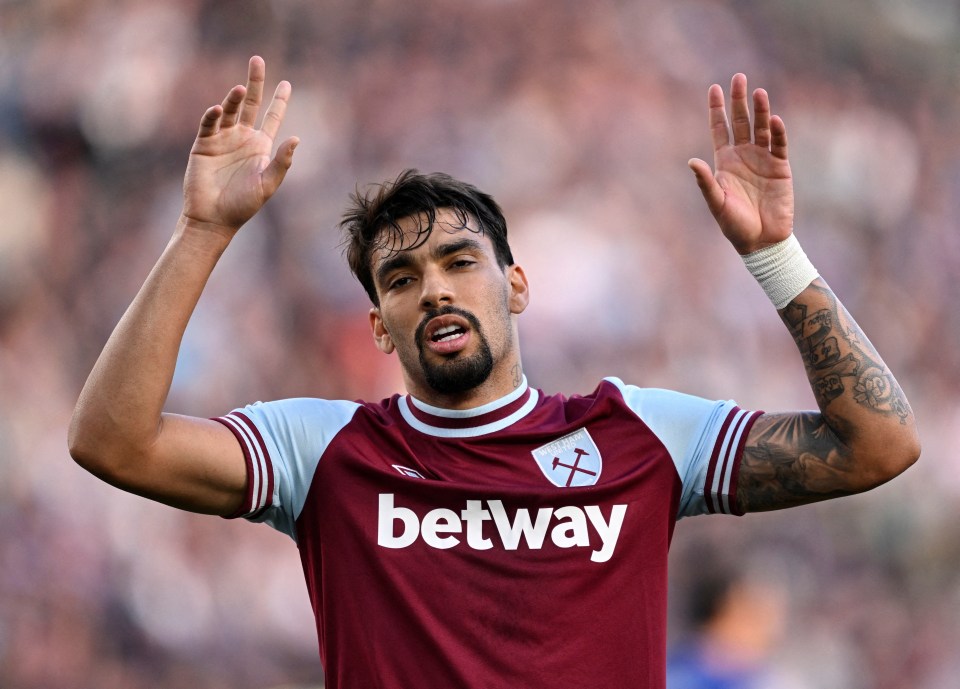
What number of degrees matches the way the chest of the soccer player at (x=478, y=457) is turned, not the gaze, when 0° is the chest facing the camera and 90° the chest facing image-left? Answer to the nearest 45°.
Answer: approximately 0°
